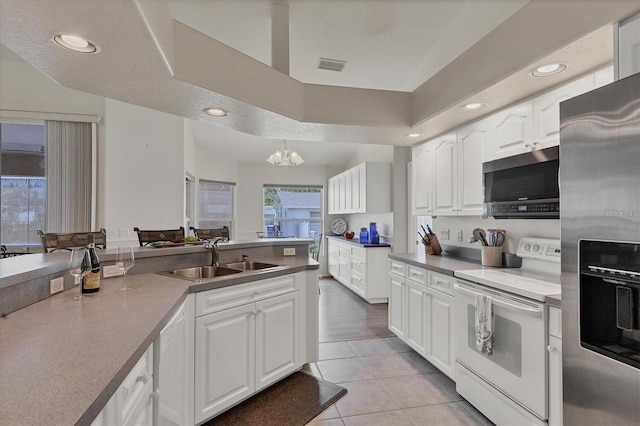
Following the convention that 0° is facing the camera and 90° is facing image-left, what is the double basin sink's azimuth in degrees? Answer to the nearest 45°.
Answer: approximately 315°

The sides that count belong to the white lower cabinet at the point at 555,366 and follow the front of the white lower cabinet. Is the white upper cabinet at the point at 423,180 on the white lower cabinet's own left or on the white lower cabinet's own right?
on the white lower cabinet's own right

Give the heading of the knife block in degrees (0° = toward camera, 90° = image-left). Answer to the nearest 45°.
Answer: approximately 45°

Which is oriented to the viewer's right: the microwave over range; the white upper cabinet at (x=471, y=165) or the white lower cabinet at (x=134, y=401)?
the white lower cabinet

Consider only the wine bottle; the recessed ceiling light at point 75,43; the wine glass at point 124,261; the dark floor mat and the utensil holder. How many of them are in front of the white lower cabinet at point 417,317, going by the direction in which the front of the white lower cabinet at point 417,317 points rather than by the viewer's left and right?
4
